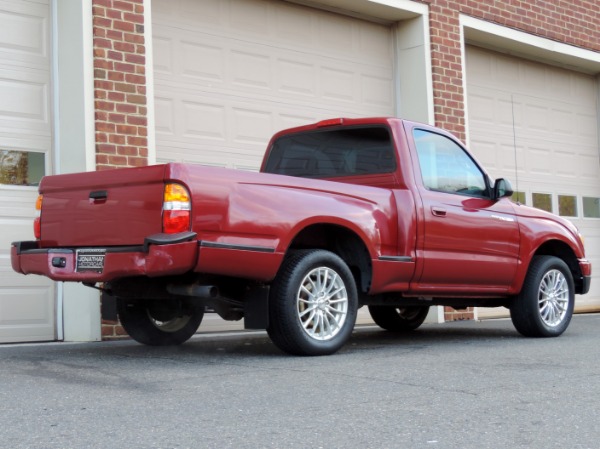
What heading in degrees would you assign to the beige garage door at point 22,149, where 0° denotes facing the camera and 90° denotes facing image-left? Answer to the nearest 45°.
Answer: approximately 0°

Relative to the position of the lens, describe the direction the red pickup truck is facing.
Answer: facing away from the viewer and to the right of the viewer

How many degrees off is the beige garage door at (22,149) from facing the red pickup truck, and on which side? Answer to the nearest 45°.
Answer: approximately 45° to its left

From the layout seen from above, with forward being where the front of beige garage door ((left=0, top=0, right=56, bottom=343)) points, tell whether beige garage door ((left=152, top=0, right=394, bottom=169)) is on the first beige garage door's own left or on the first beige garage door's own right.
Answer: on the first beige garage door's own left

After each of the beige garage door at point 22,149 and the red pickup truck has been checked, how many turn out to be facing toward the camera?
1

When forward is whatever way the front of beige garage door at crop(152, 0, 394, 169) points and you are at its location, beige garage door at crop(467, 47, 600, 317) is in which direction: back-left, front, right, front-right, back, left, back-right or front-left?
left

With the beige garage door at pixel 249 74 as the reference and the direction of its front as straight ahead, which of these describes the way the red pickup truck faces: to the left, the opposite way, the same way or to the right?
to the left

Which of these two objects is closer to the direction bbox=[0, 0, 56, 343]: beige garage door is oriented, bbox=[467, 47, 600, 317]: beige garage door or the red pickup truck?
the red pickup truck

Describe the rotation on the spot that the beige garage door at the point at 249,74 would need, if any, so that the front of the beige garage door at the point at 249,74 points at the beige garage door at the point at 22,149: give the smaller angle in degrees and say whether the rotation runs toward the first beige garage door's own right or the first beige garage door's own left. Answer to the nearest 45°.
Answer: approximately 90° to the first beige garage door's own right

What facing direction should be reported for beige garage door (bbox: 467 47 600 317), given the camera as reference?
facing the viewer and to the right of the viewer

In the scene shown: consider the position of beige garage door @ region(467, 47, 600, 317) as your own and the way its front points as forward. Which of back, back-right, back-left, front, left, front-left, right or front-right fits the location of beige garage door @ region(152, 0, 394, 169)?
right
